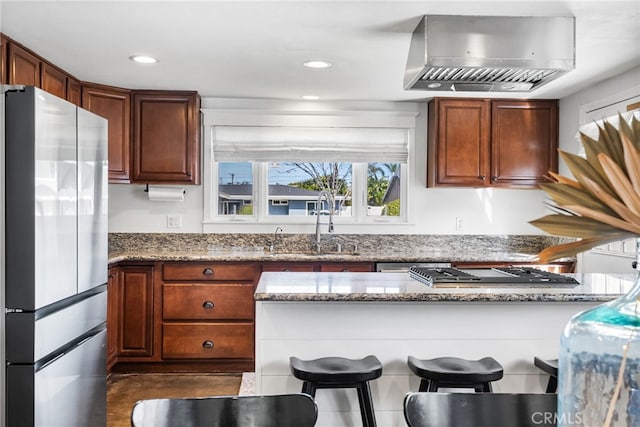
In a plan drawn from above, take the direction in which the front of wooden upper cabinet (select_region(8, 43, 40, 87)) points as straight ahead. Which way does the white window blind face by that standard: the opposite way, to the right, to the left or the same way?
to the right

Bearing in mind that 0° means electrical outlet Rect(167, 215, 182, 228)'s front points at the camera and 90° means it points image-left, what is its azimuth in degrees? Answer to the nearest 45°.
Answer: approximately 0°

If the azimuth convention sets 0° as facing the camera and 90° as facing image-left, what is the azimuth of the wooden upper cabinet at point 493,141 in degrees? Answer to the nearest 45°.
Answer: approximately 0°

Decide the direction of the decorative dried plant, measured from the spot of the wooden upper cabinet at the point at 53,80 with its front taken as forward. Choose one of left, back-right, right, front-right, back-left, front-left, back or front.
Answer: front-right

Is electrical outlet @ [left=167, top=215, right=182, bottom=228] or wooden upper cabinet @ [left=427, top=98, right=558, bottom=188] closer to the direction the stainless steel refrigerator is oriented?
the wooden upper cabinet
